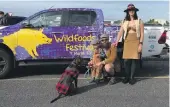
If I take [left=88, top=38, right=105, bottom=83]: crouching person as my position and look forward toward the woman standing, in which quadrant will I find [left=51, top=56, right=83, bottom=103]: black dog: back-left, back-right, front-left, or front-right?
back-right

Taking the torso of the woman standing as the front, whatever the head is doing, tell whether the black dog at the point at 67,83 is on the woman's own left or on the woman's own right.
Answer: on the woman's own right

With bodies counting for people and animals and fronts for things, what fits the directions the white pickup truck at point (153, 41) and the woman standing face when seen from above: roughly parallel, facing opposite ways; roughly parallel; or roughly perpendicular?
roughly perpendicular

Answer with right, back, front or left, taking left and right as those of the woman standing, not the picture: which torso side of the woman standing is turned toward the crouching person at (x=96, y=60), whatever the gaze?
right

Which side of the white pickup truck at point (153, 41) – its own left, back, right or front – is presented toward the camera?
left

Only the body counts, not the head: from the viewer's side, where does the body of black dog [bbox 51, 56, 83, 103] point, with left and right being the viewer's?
facing away from the viewer and to the right of the viewer
